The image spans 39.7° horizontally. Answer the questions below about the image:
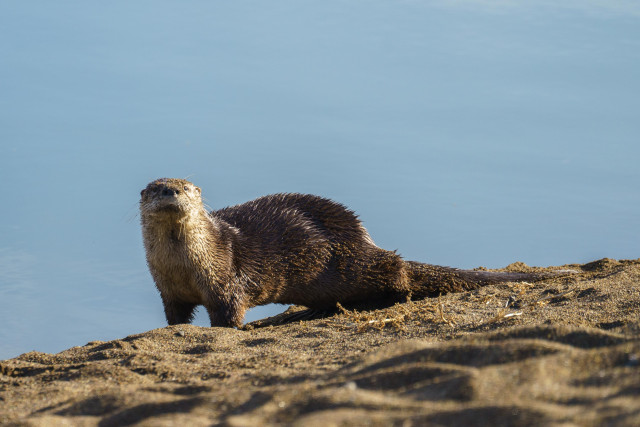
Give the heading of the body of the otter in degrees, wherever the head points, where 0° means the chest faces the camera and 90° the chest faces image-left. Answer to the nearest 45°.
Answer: approximately 45°
